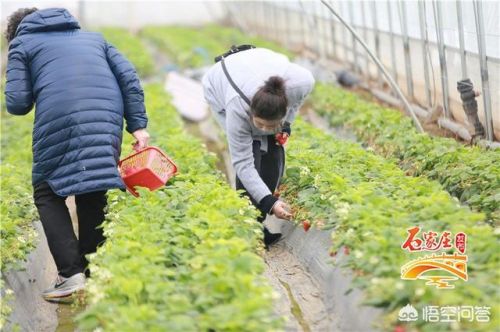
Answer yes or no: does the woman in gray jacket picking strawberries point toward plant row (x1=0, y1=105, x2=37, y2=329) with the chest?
no

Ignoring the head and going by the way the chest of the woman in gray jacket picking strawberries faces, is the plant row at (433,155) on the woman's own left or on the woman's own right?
on the woman's own left

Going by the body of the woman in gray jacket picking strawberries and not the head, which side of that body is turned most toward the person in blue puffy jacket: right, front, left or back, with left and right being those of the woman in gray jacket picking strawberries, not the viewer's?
right

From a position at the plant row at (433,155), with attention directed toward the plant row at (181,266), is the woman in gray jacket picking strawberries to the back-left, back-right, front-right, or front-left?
front-right

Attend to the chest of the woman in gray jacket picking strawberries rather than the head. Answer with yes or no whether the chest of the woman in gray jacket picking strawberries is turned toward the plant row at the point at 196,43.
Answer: no

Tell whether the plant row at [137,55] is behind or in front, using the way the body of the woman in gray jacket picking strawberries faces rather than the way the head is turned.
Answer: behind
